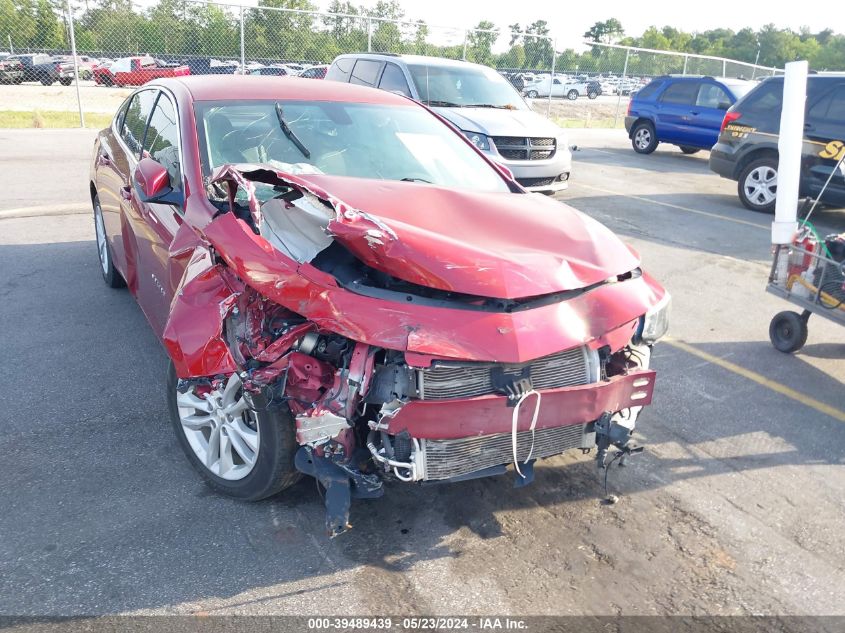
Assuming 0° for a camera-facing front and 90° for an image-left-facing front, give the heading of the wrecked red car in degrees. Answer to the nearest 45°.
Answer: approximately 315°

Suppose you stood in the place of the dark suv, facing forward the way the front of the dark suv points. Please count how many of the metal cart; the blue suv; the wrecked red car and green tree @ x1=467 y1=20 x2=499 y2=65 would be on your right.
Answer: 2

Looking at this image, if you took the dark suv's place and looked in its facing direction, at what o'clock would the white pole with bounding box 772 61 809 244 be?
The white pole is roughly at 3 o'clock from the dark suv.

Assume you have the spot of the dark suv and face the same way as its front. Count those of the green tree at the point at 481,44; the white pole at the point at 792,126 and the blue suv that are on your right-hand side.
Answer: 1

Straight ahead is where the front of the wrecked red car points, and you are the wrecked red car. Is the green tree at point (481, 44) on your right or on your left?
on your left

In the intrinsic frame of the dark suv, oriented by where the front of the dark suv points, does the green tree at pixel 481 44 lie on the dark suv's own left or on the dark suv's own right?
on the dark suv's own left

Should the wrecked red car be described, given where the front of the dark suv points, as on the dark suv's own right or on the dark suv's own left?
on the dark suv's own right

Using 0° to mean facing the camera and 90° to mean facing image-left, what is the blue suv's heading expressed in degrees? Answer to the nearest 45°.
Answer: approximately 315°

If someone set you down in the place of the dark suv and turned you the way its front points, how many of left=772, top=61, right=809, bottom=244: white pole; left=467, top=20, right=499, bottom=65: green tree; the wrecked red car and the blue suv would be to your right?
2

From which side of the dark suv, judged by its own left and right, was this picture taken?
right

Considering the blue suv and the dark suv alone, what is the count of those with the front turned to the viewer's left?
0
